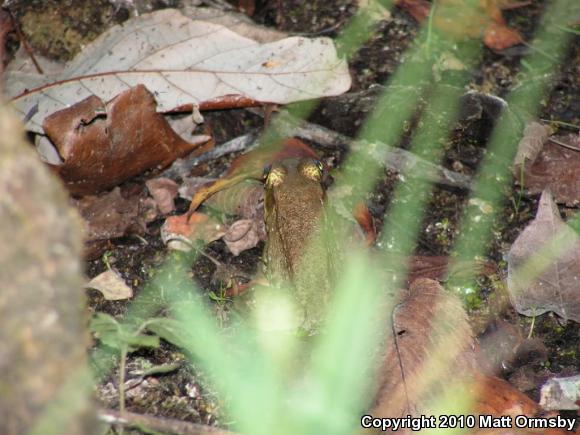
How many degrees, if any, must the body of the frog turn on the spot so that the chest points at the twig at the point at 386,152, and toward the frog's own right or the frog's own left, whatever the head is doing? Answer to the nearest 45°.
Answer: approximately 45° to the frog's own right

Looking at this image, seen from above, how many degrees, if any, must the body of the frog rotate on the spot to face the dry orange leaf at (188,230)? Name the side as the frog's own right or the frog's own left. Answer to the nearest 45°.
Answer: approximately 90° to the frog's own left

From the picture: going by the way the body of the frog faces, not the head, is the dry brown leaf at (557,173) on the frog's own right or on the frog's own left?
on the frog's own right

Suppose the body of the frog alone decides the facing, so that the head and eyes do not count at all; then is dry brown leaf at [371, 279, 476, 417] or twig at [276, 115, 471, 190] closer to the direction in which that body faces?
the twig

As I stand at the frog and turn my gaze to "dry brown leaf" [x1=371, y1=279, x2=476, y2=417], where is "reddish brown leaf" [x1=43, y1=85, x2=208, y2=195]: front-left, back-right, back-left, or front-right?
back-right

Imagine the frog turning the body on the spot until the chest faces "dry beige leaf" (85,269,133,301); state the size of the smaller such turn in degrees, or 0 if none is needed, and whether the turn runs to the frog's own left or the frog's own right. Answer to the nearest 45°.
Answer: approximately 90° to the frog's own left

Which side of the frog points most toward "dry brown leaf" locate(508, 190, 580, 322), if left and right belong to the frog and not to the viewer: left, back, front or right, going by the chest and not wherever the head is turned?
right

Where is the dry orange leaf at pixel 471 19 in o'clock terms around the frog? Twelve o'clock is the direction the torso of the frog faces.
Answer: The dry orange leaf is roughly at 1 o'clock from the frog.

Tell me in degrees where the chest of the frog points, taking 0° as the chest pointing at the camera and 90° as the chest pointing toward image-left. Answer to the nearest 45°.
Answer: approximately 180°

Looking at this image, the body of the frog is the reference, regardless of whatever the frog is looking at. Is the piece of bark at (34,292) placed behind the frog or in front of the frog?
behind

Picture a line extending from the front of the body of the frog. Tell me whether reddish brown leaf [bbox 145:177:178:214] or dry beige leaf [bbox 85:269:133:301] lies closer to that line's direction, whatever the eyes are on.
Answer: the reddish brown leaf

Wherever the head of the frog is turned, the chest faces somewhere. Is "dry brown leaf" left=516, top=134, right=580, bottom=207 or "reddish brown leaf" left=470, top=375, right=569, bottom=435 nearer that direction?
the dry brown leaf

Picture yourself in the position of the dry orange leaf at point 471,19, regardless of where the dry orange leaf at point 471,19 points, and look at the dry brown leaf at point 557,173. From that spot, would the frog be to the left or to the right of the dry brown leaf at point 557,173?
right
